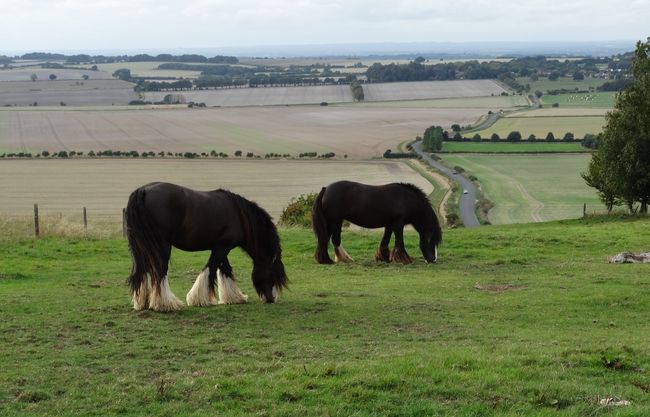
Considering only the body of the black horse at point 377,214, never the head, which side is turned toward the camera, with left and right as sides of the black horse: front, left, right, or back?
right

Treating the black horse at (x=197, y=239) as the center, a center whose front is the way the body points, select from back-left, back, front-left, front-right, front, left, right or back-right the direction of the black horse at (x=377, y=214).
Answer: front-left

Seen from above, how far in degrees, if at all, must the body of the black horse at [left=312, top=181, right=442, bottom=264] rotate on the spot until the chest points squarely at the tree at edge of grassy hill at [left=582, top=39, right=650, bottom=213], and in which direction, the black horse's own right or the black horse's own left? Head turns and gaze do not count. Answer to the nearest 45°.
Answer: approximately 45° to the black horse's own left

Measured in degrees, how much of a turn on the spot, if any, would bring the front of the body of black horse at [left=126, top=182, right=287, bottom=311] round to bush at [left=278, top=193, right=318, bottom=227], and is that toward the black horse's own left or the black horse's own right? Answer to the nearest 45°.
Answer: approximately 90° to the black horse's own left

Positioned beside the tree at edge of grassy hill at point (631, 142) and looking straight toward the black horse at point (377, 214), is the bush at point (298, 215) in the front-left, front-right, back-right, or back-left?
front-right

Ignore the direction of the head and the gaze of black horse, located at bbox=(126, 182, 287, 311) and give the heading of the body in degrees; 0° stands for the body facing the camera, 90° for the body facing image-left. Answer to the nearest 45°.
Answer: approximately 270°

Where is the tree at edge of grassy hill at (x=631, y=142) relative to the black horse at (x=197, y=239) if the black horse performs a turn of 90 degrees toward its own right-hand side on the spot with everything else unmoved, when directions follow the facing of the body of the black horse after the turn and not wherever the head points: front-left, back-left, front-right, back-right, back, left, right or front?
back-left

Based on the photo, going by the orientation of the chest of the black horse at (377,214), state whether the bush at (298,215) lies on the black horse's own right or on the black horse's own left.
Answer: on the black horse's own left

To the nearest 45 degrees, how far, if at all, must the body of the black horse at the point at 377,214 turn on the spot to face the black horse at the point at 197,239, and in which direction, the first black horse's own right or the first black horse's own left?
approximately 135° to the first black horse's own right

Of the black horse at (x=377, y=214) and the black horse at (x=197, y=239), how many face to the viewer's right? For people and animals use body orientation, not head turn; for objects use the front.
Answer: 2

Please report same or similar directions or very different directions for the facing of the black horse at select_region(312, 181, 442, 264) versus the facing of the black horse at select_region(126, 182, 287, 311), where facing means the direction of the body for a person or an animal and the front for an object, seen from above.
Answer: same or similar directions

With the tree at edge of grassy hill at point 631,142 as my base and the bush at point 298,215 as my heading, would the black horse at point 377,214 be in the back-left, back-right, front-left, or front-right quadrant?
front-left
